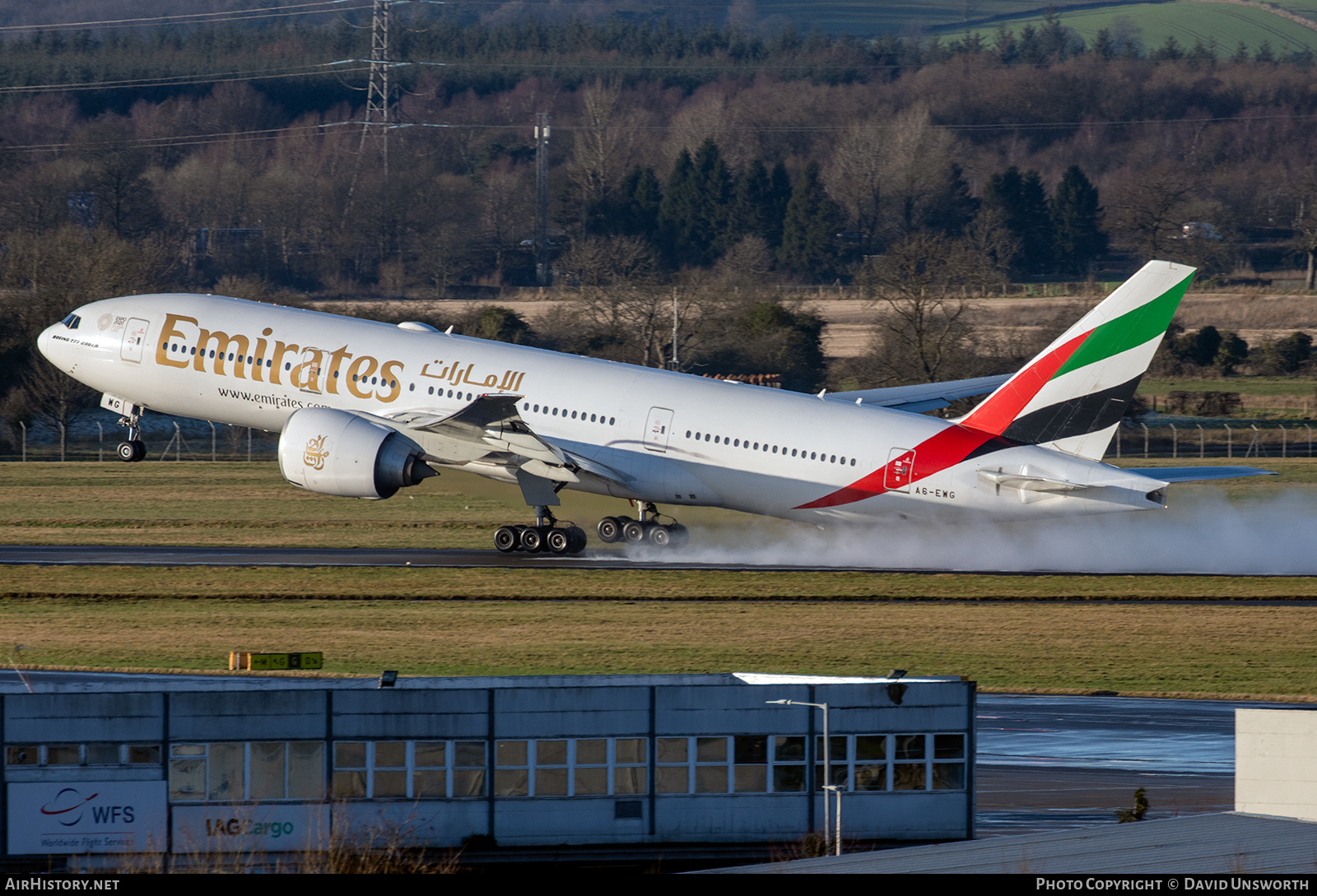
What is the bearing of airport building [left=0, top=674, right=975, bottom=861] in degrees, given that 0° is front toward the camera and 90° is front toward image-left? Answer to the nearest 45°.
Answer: approximately 0°

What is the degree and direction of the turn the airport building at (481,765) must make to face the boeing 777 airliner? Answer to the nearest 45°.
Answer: approximately 180°
